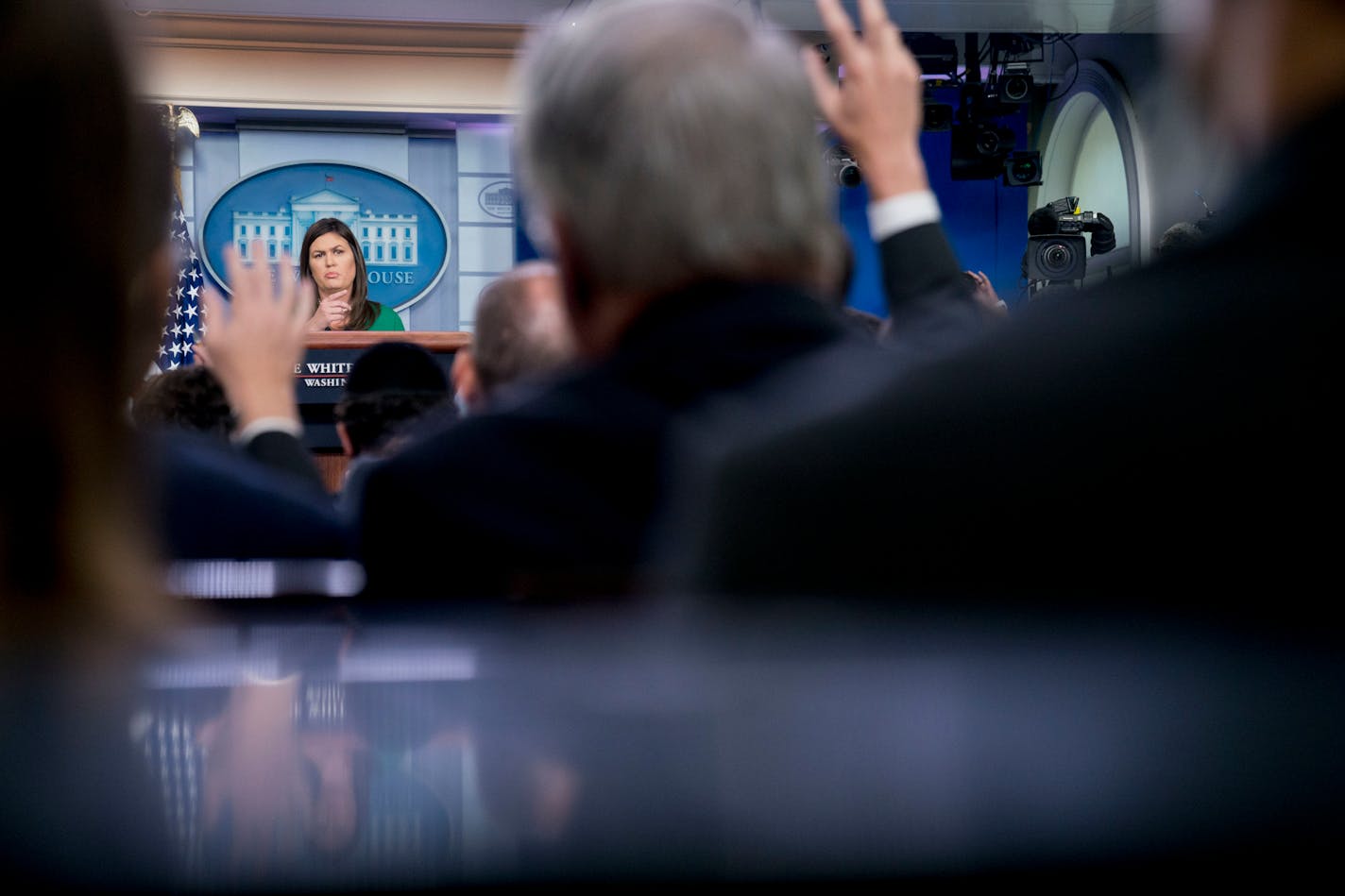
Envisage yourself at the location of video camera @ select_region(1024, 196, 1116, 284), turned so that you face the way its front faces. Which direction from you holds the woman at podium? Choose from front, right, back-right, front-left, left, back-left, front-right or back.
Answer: front-right

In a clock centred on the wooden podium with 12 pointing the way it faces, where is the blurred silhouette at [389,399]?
The blurred silhouette is roughly at 12 o'clock from the wooden podium.

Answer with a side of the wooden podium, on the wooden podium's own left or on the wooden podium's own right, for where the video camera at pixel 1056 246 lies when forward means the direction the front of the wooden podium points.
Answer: on the wooden podium's own left

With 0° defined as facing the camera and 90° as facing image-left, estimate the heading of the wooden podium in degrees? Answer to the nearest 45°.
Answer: approximately 0°

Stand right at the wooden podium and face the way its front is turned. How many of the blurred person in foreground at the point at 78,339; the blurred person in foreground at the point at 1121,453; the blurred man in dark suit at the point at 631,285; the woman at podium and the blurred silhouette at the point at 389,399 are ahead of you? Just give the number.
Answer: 4

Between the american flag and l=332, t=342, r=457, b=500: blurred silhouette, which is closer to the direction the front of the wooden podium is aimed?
the blurred silhouette

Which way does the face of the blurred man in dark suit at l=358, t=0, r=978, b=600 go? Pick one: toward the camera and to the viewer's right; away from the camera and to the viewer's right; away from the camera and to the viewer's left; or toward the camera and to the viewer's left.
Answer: away from the camera and to the viewer's left

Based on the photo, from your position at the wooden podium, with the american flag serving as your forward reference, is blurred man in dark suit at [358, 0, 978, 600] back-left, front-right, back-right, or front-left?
back-left

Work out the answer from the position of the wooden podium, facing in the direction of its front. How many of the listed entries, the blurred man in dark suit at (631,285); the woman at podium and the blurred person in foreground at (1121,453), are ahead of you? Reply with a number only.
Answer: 2

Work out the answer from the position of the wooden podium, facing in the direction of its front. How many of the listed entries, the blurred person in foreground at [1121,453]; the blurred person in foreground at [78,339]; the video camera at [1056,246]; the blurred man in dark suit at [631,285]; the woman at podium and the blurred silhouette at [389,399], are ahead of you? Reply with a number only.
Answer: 4

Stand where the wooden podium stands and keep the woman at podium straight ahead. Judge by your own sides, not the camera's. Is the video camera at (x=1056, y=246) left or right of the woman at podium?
right

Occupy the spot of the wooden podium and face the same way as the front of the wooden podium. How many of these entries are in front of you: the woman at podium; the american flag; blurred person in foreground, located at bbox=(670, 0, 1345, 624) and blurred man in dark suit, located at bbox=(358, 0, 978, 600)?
2
